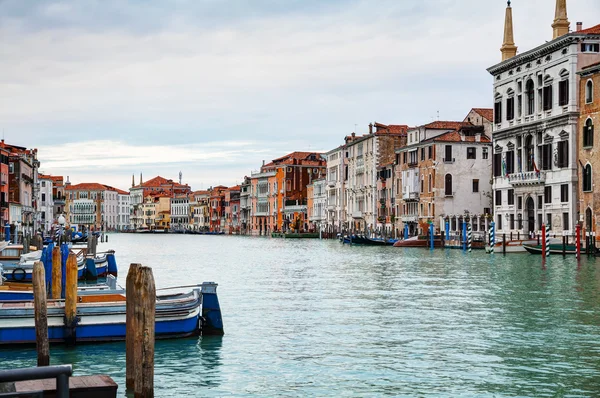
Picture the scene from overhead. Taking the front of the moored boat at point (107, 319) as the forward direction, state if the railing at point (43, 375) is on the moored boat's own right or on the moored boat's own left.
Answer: on the moored boat's own left

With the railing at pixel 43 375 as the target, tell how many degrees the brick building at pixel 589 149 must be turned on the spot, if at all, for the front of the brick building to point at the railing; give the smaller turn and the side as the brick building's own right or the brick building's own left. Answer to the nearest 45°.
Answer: approximately 45° to the brick building's own left

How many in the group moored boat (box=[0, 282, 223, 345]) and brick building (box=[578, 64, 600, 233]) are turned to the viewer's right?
0

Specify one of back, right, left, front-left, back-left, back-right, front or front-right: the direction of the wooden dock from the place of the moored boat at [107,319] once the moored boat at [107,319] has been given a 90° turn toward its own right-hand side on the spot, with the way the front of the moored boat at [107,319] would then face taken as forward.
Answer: back

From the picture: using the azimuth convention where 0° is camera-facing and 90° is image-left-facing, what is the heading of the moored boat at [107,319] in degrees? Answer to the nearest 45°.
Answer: approximately 90°

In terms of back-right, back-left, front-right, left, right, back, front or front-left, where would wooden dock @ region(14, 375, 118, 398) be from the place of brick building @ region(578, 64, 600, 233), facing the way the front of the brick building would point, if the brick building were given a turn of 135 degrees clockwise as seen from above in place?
back

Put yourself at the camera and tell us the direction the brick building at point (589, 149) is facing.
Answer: facing the viewer and to the left of the viewer

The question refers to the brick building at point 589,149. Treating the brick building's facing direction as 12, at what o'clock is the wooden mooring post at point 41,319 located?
The wooden mooring post is roughly at 11 o'clock from the brick building.

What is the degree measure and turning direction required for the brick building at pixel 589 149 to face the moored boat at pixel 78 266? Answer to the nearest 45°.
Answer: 0° — it already faces it

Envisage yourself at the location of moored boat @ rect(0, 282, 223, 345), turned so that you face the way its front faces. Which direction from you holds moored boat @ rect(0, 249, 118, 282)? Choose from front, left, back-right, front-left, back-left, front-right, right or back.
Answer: right

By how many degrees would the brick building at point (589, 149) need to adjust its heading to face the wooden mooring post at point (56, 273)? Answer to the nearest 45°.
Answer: approximately 45° to its left

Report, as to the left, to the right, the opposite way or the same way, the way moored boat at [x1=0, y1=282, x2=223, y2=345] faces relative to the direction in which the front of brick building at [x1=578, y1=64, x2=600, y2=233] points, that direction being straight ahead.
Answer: the same way

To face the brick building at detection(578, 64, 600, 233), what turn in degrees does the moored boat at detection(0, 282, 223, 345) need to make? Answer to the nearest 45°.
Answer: approximately 135° to its right

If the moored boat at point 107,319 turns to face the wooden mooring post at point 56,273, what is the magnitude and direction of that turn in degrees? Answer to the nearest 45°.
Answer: approximately 90° to its right
